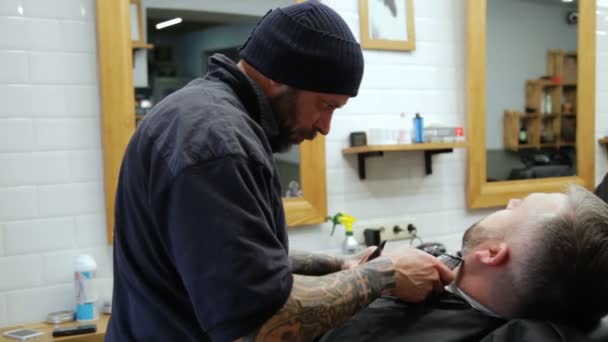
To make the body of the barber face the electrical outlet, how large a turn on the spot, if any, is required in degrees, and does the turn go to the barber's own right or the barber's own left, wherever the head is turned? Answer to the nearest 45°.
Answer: approximately 90° to the barber's own left

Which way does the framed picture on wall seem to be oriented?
toward the camera

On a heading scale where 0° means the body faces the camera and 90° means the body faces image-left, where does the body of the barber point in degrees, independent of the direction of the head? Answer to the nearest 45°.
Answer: approximately 270°

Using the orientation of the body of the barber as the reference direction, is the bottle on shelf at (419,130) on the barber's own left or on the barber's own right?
on the barber's own left

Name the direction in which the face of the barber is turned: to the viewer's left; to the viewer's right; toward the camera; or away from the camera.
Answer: to the viewer's right

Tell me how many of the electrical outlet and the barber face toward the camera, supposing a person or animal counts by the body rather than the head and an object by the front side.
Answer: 1

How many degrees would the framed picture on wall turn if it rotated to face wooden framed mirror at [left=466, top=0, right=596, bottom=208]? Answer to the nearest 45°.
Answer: approximately 135° to its left

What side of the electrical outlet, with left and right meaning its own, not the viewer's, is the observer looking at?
front

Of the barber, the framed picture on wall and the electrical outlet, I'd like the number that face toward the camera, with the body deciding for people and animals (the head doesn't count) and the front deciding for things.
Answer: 2

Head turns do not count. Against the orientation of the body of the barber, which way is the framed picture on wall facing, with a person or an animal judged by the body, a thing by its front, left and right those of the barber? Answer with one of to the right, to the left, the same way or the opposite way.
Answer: to the right

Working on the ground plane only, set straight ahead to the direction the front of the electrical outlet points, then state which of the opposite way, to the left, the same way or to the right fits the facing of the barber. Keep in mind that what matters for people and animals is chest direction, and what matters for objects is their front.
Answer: to the left

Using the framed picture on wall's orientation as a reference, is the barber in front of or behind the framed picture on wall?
in front
